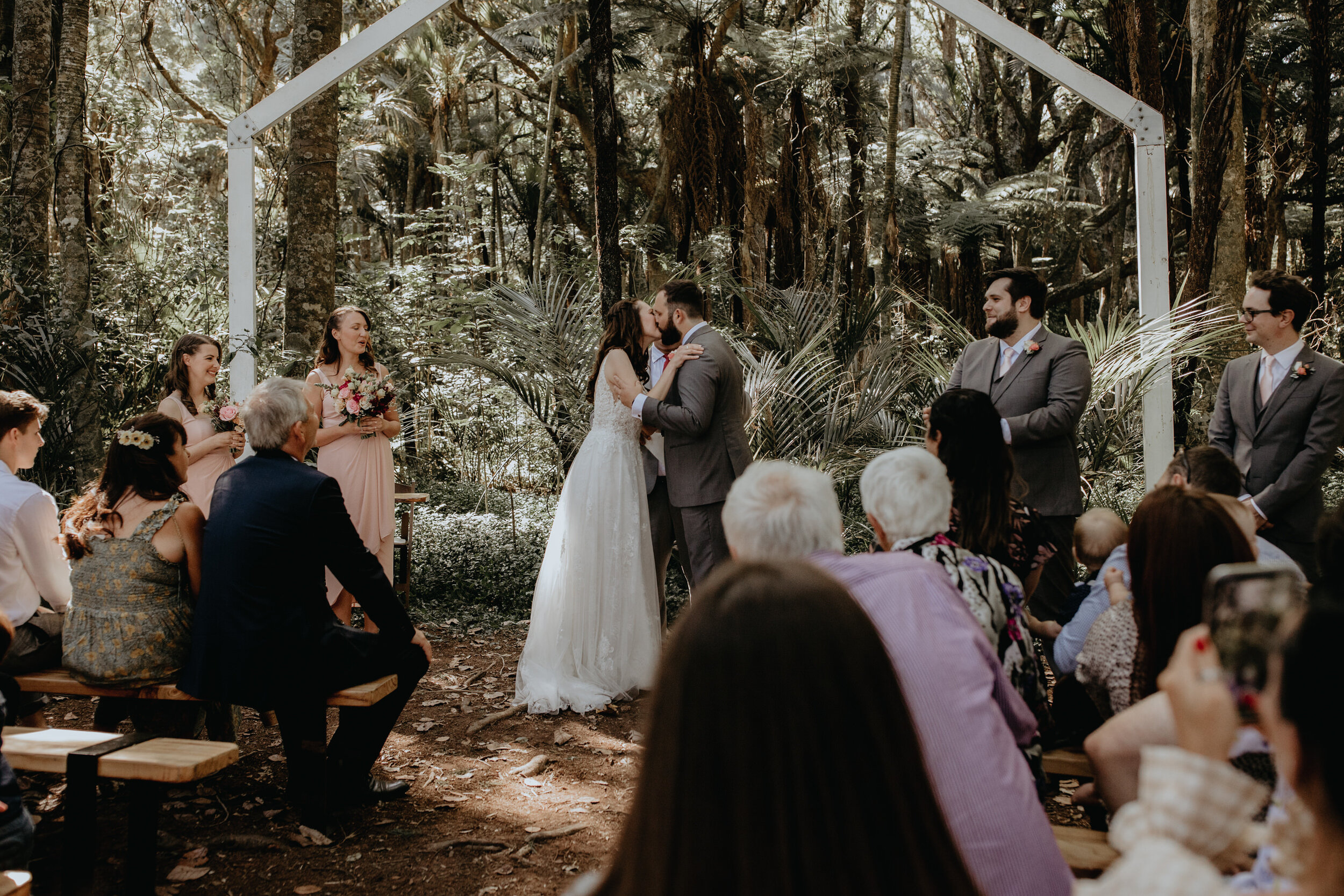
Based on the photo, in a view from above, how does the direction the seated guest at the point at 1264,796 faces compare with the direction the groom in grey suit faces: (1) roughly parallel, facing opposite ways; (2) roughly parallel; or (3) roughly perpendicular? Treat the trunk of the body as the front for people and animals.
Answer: roughly perpendicular

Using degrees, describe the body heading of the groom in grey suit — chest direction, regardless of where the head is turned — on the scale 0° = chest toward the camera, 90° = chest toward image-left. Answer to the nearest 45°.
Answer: approximately 90°

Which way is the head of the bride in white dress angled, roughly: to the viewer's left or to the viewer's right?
to the viewer's right

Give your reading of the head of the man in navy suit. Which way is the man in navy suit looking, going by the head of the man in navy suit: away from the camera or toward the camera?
away from the camera

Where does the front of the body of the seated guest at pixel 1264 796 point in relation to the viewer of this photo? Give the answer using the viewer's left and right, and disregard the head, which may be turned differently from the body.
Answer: facing away from the viewer and to the left of the viewer

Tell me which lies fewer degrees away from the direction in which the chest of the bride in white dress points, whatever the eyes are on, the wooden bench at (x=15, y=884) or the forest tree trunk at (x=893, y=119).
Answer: the forest tree trunk

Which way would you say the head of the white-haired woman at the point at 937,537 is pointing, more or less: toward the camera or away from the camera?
away from the camera

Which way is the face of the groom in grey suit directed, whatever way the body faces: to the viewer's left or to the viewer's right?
to the viewer's left

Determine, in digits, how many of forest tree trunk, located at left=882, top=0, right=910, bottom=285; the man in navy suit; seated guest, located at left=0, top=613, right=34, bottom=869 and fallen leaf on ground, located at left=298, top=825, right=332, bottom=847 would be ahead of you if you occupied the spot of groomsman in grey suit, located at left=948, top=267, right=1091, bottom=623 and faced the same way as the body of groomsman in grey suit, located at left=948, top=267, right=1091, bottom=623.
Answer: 3

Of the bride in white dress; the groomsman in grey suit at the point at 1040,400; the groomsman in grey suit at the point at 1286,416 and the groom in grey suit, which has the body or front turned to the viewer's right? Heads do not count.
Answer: the bride in white dress
